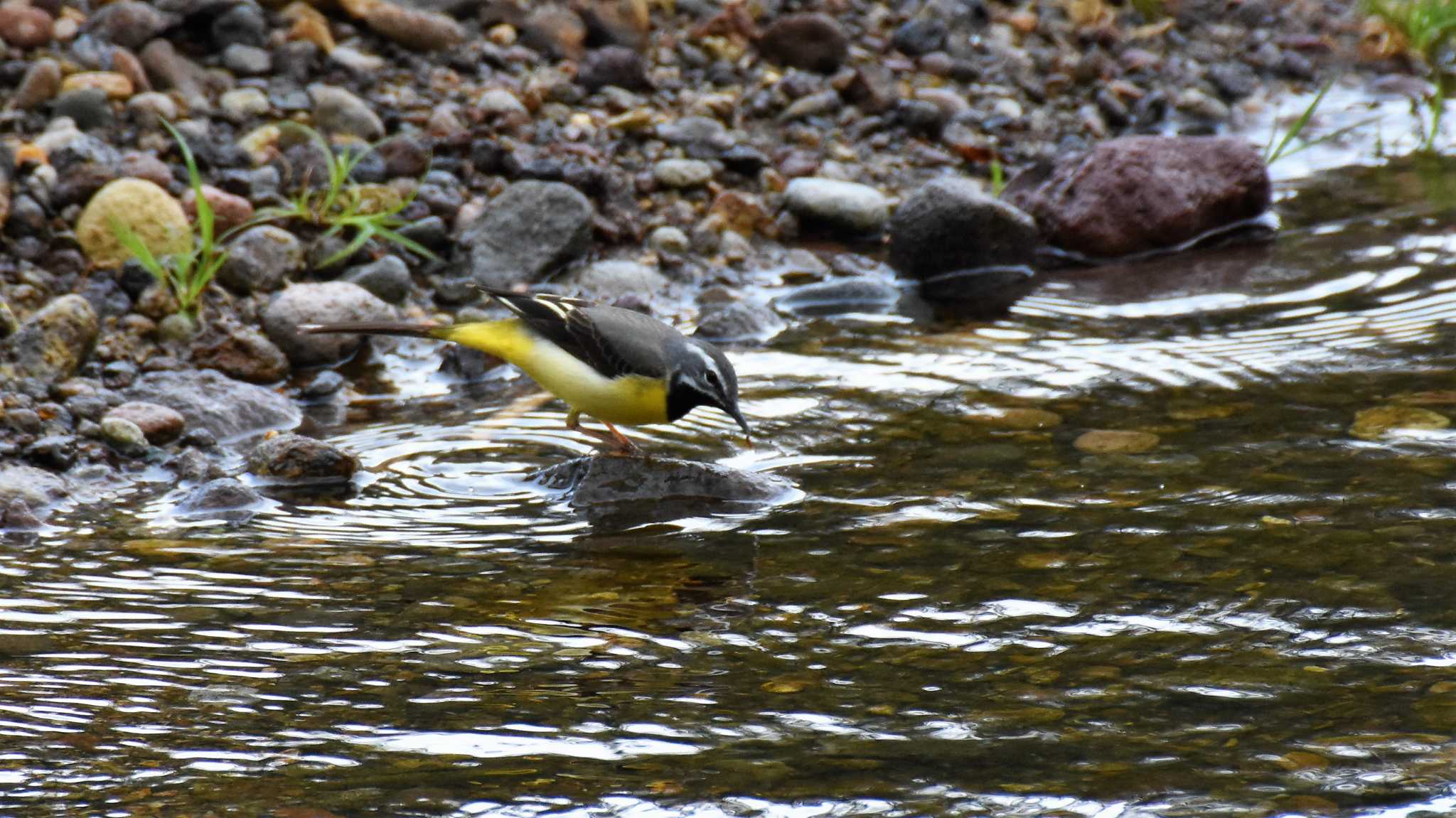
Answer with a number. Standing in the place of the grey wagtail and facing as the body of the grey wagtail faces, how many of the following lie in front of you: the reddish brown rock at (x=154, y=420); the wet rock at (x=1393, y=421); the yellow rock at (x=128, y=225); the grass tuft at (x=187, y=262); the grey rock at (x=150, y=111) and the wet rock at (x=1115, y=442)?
2

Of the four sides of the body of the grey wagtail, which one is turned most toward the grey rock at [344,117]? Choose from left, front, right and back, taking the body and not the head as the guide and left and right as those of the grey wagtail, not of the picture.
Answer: left

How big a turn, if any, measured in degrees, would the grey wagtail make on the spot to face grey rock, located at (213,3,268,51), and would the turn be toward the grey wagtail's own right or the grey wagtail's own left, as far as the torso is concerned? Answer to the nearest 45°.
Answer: approximately 135° to the grey wagtail's own left

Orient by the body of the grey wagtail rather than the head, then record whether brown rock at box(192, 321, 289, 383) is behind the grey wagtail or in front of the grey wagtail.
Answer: behind

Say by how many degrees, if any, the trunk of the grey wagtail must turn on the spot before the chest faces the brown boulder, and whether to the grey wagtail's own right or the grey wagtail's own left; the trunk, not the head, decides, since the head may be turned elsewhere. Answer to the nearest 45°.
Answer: approximately 45° to the grey wagtail's own left

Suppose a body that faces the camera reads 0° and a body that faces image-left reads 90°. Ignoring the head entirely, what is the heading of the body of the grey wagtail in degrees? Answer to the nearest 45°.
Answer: approximately 270°

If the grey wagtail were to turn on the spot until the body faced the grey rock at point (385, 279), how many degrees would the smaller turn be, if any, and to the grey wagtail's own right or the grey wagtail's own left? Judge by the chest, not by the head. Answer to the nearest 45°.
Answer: approximately 135° to the grey wagtail's own left

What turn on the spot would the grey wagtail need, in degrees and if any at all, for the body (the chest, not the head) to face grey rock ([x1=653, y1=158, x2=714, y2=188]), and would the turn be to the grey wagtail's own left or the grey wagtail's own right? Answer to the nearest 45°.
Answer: approximately 90° to the grey wagtail's own left

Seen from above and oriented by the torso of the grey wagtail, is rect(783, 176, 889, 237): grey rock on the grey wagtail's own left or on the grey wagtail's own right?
on the grey wagtail's own left

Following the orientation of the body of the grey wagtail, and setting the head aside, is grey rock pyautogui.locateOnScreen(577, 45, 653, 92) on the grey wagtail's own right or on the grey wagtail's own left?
on the grey wagtail's own left

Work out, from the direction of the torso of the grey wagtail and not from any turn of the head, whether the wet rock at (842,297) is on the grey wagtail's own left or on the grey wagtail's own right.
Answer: on the grey wagtail's own left

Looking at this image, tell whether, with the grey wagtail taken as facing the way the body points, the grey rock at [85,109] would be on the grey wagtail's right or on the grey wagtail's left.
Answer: on the grey wagtail's left

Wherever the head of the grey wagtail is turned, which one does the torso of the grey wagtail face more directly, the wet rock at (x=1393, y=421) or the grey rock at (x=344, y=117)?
the wet rock

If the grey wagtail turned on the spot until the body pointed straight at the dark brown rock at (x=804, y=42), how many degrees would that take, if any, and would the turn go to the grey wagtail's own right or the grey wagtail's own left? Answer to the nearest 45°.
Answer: approximately 90° to the grey wagtail's own left

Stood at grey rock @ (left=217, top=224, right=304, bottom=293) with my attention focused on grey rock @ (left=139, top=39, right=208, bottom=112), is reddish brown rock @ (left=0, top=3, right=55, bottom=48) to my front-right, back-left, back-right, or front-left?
front-left

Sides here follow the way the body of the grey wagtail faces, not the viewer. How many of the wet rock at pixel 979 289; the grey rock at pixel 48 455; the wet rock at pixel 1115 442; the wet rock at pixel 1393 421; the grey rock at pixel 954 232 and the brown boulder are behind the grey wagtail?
1

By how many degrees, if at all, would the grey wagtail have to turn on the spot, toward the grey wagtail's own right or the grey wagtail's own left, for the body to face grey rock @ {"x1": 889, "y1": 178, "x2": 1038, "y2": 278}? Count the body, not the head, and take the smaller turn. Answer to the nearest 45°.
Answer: approximately 45° to the grey wagtail's own left
